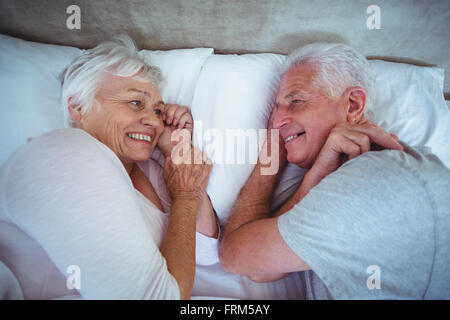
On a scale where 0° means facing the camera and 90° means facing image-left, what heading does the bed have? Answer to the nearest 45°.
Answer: approximately 0°
